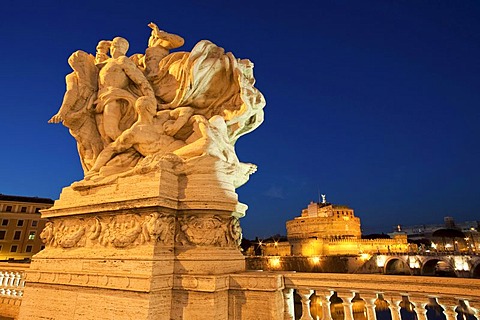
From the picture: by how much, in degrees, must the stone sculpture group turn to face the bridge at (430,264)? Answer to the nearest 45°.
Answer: approximately 135° to its left

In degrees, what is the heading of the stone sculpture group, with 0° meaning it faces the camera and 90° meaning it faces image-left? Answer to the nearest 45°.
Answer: approximately 0°
